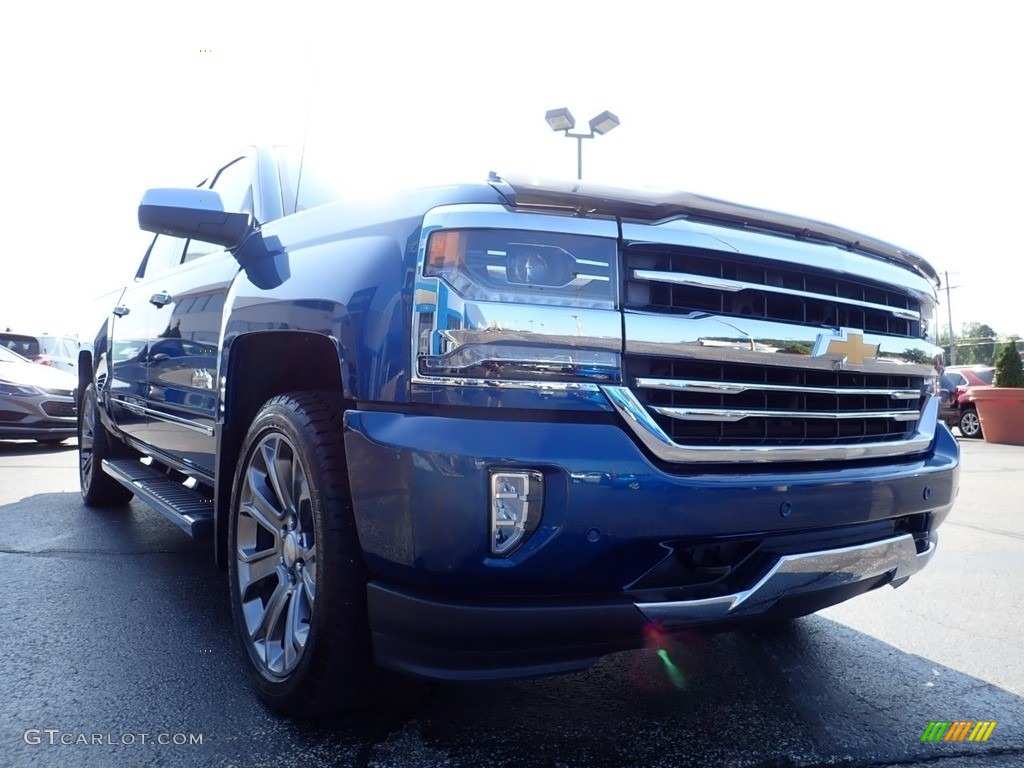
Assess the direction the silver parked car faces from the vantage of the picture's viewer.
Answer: facing the viewer and to the right of the viewer

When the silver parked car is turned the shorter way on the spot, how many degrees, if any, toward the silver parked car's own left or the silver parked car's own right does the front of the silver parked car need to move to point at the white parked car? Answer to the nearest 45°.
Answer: approximately 135° to the silver parked car's own left

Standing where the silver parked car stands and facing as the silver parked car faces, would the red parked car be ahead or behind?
ahead

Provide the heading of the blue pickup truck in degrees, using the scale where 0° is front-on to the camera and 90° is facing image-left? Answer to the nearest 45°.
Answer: approximately 315°

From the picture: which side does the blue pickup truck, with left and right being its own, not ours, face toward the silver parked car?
back

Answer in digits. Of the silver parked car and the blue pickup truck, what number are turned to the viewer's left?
0

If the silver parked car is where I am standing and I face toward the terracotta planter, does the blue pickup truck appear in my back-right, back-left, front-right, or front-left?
front-right

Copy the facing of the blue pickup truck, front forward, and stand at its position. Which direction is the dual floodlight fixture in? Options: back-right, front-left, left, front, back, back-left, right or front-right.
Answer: back-left

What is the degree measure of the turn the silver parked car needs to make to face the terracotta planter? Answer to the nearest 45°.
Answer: approximately 45° to its left

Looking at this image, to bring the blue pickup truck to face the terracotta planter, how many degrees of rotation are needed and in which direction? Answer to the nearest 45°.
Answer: approximately 90° to its left
